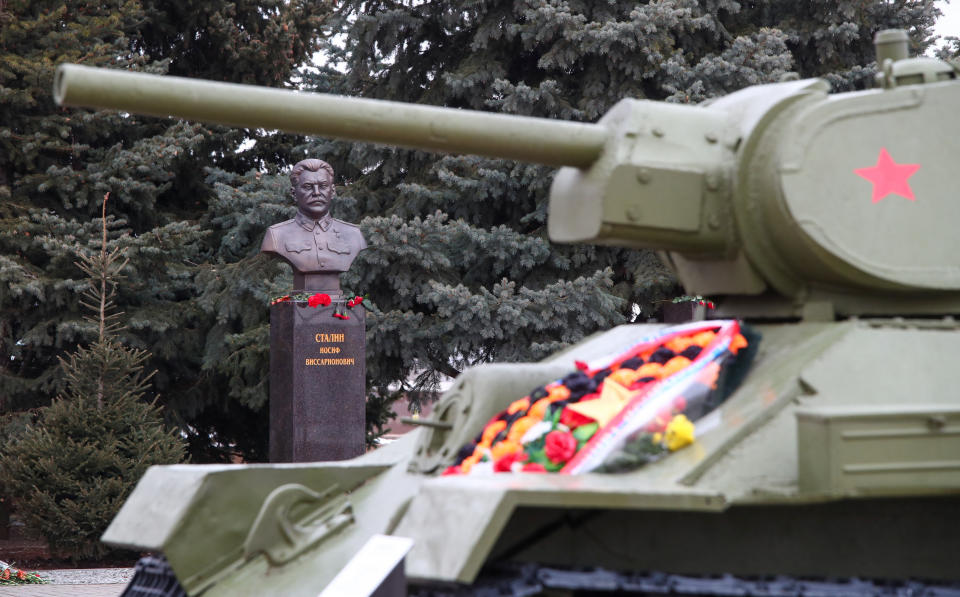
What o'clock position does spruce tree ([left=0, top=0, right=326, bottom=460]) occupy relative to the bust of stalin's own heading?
The spruce tree is roughly at 5 o'clock from the bust of stalin.

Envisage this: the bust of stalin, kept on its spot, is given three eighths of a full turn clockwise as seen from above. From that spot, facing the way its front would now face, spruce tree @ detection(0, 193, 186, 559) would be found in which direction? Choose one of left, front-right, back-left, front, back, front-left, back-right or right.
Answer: front-left

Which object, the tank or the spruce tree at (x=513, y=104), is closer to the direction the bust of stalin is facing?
the tank

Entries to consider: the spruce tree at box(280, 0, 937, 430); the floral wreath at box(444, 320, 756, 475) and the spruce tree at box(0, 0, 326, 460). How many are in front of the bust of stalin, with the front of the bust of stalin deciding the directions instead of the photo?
1

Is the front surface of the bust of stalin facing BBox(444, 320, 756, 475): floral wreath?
yes

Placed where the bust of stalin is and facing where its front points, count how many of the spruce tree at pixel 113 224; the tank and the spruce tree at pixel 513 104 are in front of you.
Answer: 1

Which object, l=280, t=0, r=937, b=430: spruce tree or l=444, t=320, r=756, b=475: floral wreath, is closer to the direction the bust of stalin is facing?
the floral wreath

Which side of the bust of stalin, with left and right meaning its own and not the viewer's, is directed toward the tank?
front

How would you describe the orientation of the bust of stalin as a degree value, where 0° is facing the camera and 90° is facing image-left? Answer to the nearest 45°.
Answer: approximately 0°

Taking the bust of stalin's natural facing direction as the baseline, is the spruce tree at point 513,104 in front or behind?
behind
